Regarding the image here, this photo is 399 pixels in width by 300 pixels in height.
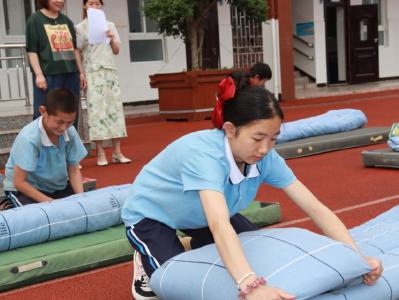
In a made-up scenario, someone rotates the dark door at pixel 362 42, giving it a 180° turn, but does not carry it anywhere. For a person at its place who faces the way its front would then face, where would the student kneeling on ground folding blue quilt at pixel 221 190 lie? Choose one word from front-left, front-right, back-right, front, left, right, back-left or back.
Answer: back

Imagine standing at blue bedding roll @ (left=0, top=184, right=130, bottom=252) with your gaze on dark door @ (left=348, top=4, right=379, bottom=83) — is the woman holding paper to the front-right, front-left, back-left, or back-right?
front-left

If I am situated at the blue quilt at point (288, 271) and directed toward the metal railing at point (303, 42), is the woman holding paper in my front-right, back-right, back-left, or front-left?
front-left

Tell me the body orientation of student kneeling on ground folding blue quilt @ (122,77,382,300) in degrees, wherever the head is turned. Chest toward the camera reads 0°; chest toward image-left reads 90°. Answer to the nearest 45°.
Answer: approximately 315°

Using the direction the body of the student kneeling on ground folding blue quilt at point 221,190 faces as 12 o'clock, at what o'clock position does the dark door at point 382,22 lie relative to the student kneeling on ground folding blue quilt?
The dark door is roughly at 8 o'clock from the student kneeling on ground folding blue quilt.

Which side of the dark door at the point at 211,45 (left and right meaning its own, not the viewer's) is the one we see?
front

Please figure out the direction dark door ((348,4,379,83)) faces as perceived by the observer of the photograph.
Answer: facing the viewer

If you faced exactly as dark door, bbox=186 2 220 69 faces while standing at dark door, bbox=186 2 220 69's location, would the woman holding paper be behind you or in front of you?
in front

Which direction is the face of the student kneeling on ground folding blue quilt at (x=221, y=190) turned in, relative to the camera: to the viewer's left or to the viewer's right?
to the viewer's right

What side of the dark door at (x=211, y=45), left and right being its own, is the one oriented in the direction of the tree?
front

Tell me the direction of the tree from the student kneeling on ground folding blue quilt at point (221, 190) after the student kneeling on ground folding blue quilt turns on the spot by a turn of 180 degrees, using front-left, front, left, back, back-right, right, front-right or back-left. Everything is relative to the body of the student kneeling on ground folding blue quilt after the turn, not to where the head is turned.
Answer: front-right

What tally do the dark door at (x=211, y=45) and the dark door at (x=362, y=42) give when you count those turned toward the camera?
2

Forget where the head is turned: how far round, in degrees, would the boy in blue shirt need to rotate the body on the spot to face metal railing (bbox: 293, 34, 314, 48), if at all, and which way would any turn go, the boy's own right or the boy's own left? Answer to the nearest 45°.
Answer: approximately 90° to the boy's own left

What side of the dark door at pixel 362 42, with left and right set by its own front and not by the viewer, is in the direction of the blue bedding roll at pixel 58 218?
front
